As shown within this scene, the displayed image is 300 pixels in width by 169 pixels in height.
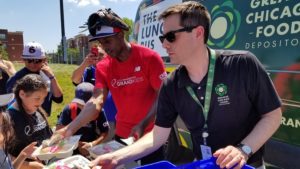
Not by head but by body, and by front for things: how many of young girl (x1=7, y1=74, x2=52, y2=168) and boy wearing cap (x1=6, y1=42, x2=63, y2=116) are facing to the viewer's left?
0

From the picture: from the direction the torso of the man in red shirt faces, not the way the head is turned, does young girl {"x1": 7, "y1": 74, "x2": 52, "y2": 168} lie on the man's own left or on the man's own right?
on the man's own right

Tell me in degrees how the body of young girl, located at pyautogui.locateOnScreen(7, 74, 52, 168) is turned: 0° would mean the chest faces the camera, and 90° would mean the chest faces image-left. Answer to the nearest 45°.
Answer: approximately 315°

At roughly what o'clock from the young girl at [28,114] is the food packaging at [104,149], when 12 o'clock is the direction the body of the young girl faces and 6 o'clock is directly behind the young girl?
The food packaging is roughly at 1 o'clock from the young girl.

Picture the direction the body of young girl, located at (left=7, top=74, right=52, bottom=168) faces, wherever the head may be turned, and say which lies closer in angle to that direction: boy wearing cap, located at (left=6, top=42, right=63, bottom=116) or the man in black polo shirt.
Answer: the man in black polo shirt

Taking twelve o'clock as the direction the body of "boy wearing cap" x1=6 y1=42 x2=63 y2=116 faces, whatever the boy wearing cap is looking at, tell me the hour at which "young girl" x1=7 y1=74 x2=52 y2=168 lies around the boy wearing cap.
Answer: The young girl is roughly at 12 o'clock from the boy wearing cap.

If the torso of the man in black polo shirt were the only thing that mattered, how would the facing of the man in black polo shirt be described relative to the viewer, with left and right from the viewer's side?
facing the viewer and to the left of the viewer

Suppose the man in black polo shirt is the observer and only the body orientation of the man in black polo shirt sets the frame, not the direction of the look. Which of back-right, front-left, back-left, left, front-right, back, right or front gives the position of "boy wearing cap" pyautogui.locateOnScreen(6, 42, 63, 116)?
right

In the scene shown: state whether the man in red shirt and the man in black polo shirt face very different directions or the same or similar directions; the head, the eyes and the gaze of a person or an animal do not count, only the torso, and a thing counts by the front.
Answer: same or similar directions

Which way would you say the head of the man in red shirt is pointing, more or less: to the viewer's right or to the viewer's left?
to the viewer's left

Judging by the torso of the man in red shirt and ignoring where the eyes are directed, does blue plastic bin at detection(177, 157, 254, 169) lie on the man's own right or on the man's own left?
on the man's own left

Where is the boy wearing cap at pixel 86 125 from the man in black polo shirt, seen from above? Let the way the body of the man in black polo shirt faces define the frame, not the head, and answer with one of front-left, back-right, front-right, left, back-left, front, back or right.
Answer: right

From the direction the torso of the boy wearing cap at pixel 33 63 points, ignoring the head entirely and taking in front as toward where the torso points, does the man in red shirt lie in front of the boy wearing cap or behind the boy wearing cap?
in front

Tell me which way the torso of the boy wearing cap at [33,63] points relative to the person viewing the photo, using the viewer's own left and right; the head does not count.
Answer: facing the viewer
